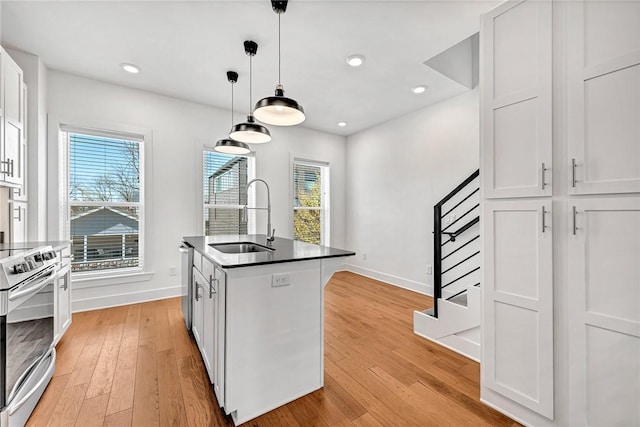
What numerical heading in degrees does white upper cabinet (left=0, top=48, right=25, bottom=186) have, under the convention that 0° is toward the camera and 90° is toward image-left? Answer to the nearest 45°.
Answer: approximately 270°

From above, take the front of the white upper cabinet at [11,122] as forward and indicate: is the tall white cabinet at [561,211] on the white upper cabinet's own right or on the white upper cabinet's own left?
on the white upper cabinet's own right
